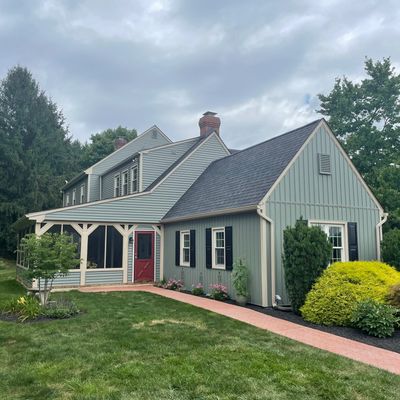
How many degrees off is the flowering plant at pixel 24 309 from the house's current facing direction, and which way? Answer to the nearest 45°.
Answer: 0° — it already faces it

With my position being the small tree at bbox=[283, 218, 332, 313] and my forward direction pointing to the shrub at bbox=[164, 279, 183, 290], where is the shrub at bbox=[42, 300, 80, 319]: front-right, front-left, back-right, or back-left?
front-left

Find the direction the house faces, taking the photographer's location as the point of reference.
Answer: facing the viewer and to the left of the viewer

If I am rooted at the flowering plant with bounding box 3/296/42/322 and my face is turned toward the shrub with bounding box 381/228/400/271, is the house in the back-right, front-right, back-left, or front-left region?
front-left

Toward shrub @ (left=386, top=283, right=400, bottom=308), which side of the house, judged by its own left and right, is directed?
left

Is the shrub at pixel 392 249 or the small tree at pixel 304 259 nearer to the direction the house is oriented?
the small tree

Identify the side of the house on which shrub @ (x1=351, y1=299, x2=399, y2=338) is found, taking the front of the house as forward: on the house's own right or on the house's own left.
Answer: on the house's own left

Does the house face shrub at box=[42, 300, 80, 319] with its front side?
yes

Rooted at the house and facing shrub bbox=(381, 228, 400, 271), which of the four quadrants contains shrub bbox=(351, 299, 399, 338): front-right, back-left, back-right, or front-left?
front-right
